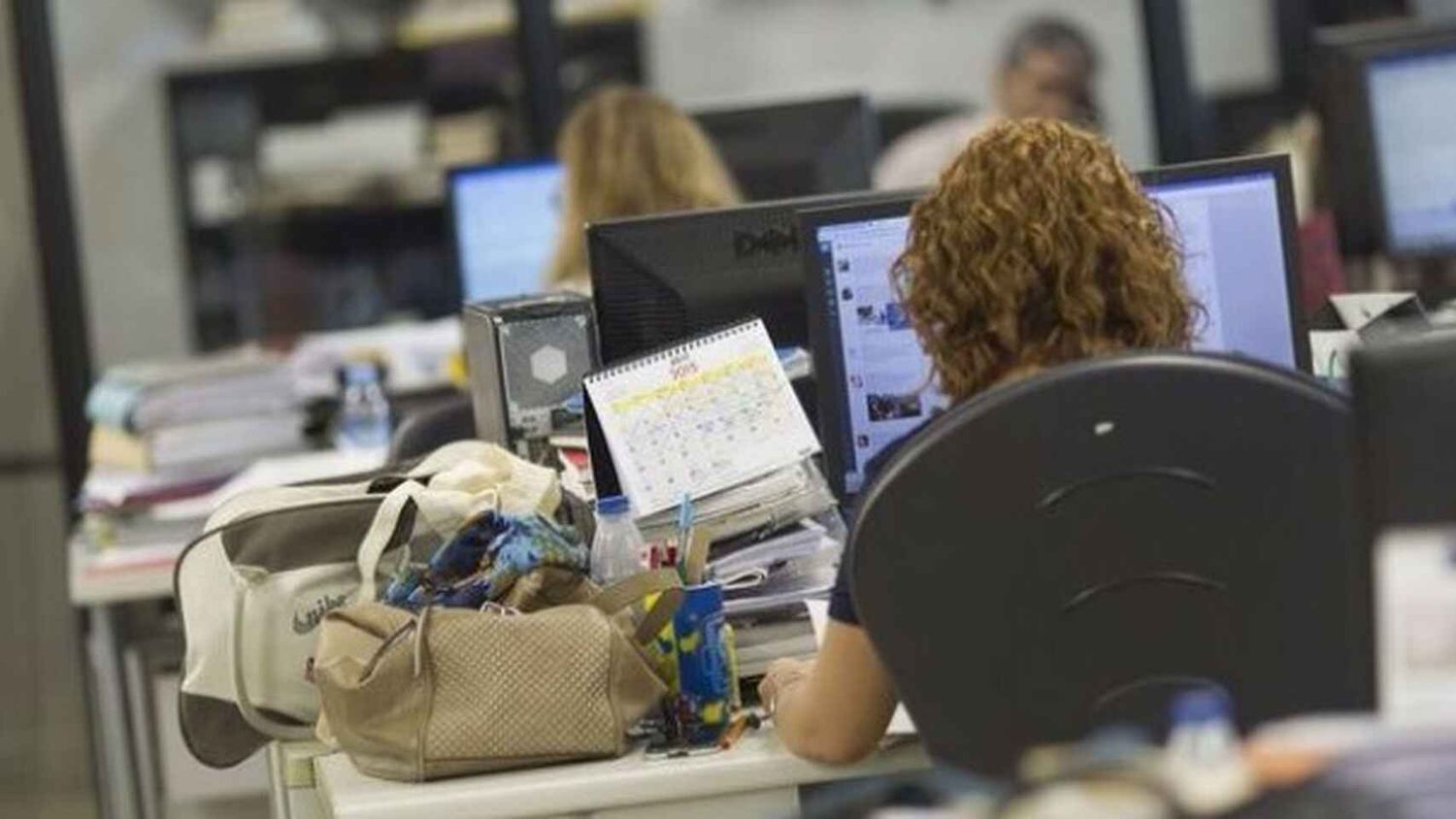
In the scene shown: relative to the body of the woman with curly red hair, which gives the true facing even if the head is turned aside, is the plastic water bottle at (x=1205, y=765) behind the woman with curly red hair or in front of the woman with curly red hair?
behind

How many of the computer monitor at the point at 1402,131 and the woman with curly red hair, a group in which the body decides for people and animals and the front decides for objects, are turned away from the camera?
1

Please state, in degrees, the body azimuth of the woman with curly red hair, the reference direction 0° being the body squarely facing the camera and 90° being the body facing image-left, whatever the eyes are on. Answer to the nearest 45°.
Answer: approximately 180°

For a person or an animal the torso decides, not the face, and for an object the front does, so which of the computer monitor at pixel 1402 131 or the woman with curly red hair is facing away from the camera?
the woman with curly red hair

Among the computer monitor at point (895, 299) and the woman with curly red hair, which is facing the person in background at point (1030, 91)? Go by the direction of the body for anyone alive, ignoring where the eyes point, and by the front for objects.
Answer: the woman with curly red hair

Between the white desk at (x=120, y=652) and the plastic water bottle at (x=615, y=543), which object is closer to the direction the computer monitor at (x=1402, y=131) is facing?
the plastic water bottle
